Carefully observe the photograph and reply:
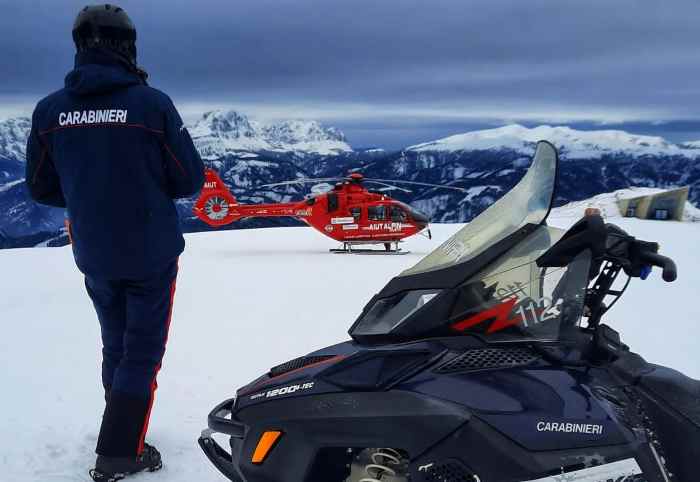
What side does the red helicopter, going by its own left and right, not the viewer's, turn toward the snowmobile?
right

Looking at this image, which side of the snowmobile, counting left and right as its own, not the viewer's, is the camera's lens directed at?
left

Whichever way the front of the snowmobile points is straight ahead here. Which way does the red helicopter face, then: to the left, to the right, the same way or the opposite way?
the opposite way

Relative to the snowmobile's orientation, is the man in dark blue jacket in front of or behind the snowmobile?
in front

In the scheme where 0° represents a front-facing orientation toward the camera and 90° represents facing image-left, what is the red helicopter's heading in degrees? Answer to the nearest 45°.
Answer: approximately 270°

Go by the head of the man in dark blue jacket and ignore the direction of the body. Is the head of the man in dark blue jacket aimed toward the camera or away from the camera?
away from the camera

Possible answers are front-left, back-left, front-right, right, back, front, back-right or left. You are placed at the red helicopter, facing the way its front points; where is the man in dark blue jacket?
right
